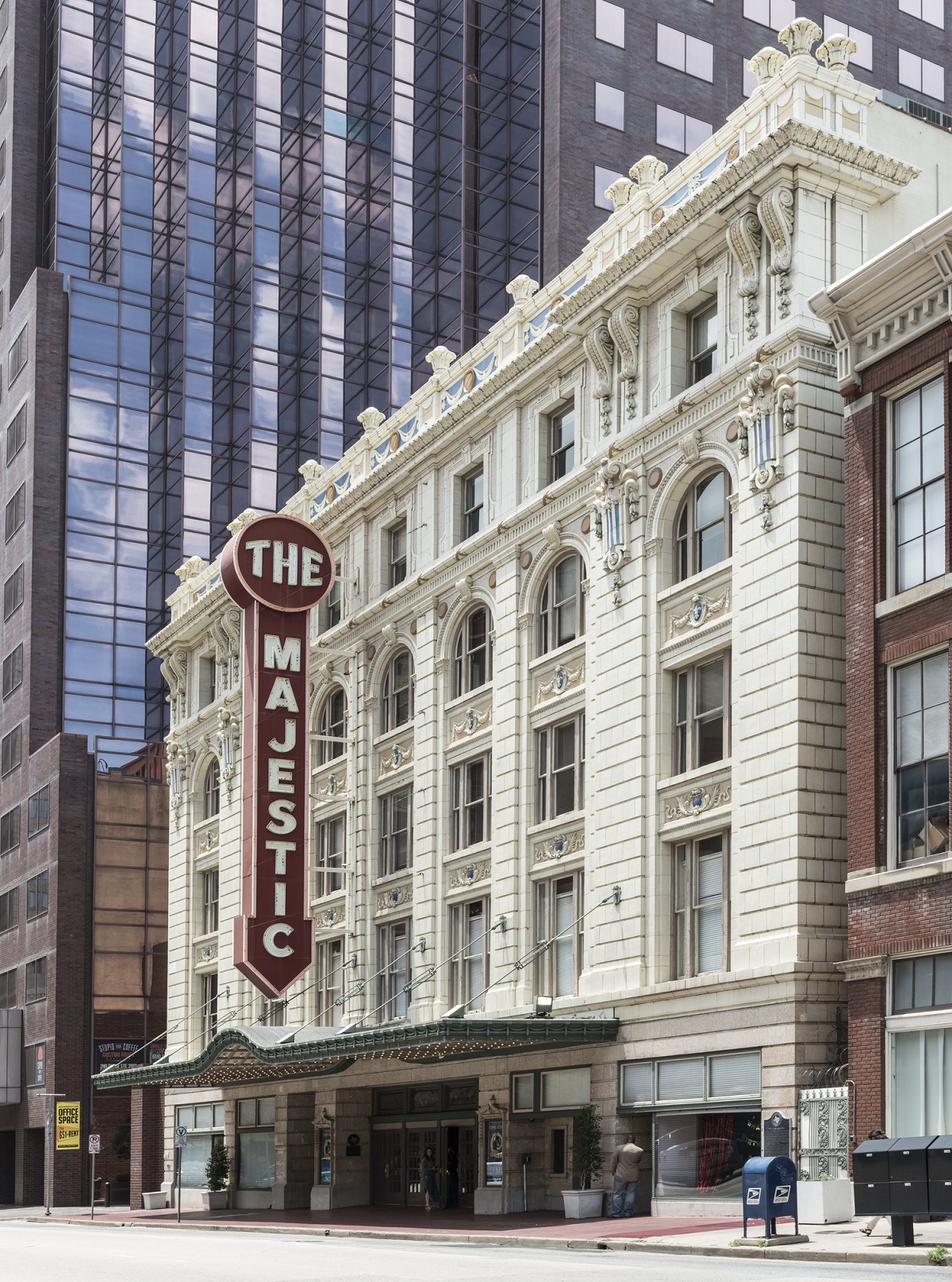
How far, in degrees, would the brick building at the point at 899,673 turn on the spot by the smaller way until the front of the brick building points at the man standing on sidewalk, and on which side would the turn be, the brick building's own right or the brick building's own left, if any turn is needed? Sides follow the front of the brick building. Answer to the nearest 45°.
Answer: approximately 90° to the brick building's own right

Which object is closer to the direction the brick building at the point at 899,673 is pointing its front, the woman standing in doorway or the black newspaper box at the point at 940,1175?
the black newspaper box

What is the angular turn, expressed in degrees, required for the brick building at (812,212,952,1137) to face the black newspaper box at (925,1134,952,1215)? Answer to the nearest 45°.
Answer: approximately 45° to its left

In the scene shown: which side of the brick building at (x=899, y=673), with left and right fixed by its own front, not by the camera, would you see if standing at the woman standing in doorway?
right

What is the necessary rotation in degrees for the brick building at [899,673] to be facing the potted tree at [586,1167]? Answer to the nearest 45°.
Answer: approximately 90° to its right

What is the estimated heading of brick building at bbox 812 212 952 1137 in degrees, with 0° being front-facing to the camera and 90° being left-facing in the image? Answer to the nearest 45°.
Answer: approximately 45°

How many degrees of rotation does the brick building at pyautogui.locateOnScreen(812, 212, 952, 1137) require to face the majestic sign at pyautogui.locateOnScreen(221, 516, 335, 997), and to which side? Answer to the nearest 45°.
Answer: approximately 90° to its right
